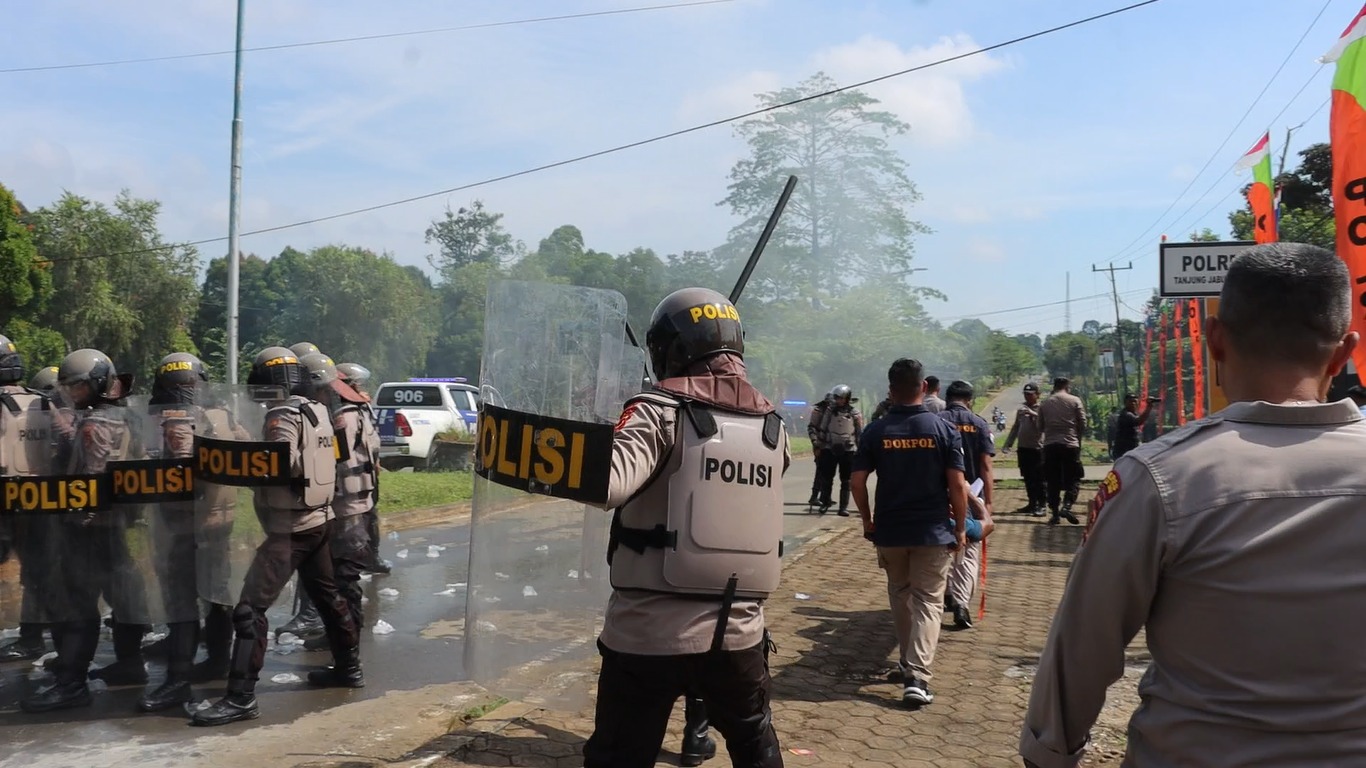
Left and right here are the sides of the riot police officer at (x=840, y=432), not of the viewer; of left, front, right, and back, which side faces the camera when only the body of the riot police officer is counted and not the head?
front

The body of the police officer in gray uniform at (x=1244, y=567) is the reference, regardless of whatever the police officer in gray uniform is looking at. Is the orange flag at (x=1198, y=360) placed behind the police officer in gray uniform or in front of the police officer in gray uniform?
in front

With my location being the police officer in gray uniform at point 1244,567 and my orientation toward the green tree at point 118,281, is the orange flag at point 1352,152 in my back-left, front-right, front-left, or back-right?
front-right

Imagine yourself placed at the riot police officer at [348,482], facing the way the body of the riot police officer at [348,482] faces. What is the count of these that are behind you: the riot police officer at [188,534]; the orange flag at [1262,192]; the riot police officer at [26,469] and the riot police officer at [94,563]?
1

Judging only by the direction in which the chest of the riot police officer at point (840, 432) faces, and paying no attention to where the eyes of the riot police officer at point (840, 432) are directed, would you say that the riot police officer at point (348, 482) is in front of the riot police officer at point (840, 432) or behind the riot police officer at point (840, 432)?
in front

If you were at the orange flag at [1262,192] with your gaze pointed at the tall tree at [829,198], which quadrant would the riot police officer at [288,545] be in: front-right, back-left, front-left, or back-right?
back-left

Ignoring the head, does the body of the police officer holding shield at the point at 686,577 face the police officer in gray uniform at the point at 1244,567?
no

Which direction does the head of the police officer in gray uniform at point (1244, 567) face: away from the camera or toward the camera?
away from the camera

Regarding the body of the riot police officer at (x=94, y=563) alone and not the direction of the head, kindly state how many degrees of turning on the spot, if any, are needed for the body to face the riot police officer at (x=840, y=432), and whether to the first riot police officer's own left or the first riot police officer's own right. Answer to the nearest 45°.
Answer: approximately 135° to the first riot police officer's own right

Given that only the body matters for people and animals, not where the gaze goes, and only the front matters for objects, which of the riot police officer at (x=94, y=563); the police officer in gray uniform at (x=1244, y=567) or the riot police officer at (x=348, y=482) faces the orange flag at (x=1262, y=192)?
the police officer in gray uniform

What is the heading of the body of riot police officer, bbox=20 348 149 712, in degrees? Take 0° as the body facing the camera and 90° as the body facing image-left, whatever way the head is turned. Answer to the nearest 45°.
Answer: approximately 90°

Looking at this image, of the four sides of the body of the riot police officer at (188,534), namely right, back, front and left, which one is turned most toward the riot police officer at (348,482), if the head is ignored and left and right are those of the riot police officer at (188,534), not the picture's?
back

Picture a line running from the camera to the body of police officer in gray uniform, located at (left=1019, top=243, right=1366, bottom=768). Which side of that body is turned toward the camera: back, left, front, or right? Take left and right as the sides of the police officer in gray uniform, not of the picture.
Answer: back

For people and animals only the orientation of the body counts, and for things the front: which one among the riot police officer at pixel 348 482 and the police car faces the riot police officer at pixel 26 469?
the riot police officer at pixel 348 482

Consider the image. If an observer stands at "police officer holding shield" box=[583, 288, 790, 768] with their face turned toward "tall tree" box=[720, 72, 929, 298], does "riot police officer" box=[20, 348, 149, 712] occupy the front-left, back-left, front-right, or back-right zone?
front-left
